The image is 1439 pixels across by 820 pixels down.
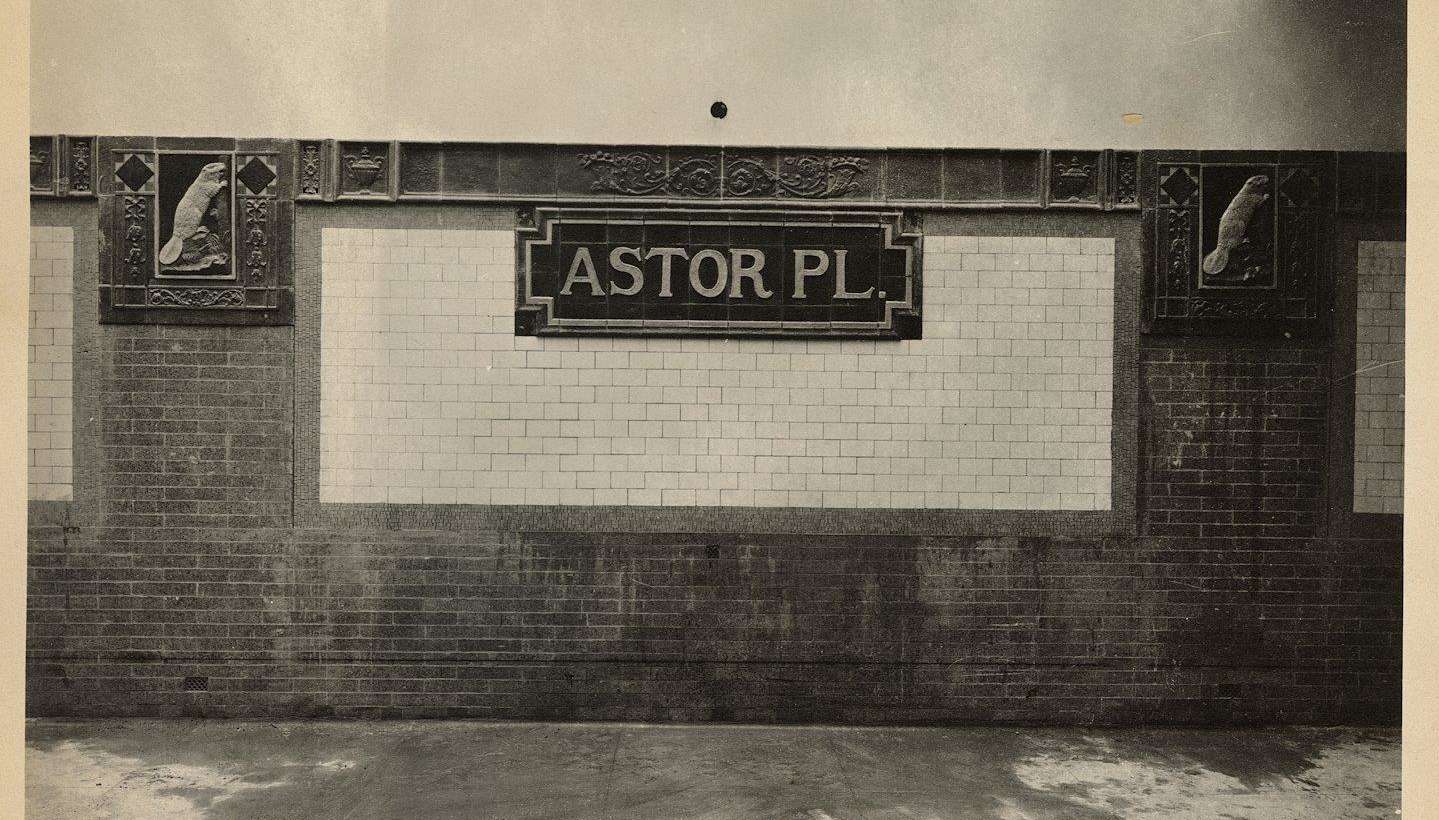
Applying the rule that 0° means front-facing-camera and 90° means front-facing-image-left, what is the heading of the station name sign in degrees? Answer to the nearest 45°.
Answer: approximately 0°
